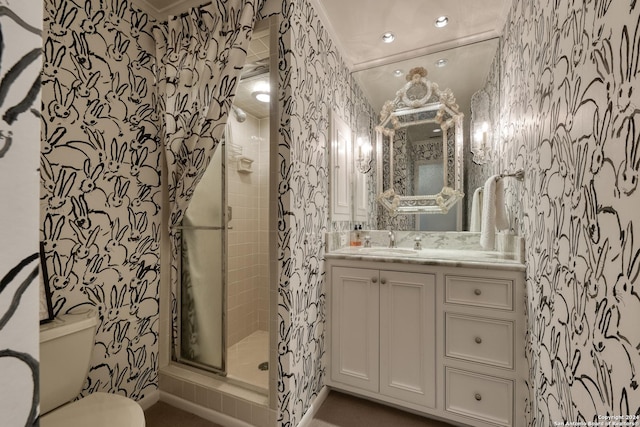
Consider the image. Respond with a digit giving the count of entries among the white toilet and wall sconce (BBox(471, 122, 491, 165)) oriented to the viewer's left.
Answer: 0

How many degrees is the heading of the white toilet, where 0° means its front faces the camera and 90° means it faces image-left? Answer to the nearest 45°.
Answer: approximately 315°

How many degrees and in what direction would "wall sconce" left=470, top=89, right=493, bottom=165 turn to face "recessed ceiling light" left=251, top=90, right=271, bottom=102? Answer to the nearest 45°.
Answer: approximately 90° to its right

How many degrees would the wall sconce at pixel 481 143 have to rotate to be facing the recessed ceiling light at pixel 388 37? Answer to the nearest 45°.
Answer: approximately 45° to its right

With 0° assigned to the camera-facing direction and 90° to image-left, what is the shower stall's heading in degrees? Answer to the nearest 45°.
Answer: approximately 45°

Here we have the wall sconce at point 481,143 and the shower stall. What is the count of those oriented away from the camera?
0

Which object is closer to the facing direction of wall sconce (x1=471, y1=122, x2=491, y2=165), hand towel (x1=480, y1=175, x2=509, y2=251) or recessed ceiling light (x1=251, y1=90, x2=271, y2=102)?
the hand towel

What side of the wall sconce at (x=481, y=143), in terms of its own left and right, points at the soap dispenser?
right

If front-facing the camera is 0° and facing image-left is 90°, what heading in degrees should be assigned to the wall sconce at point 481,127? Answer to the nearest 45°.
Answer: approximately 0°

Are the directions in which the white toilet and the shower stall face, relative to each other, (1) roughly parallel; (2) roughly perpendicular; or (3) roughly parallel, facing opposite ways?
roughly perpendicular

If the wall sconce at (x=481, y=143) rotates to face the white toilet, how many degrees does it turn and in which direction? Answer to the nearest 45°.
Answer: approximately 45° to its right
